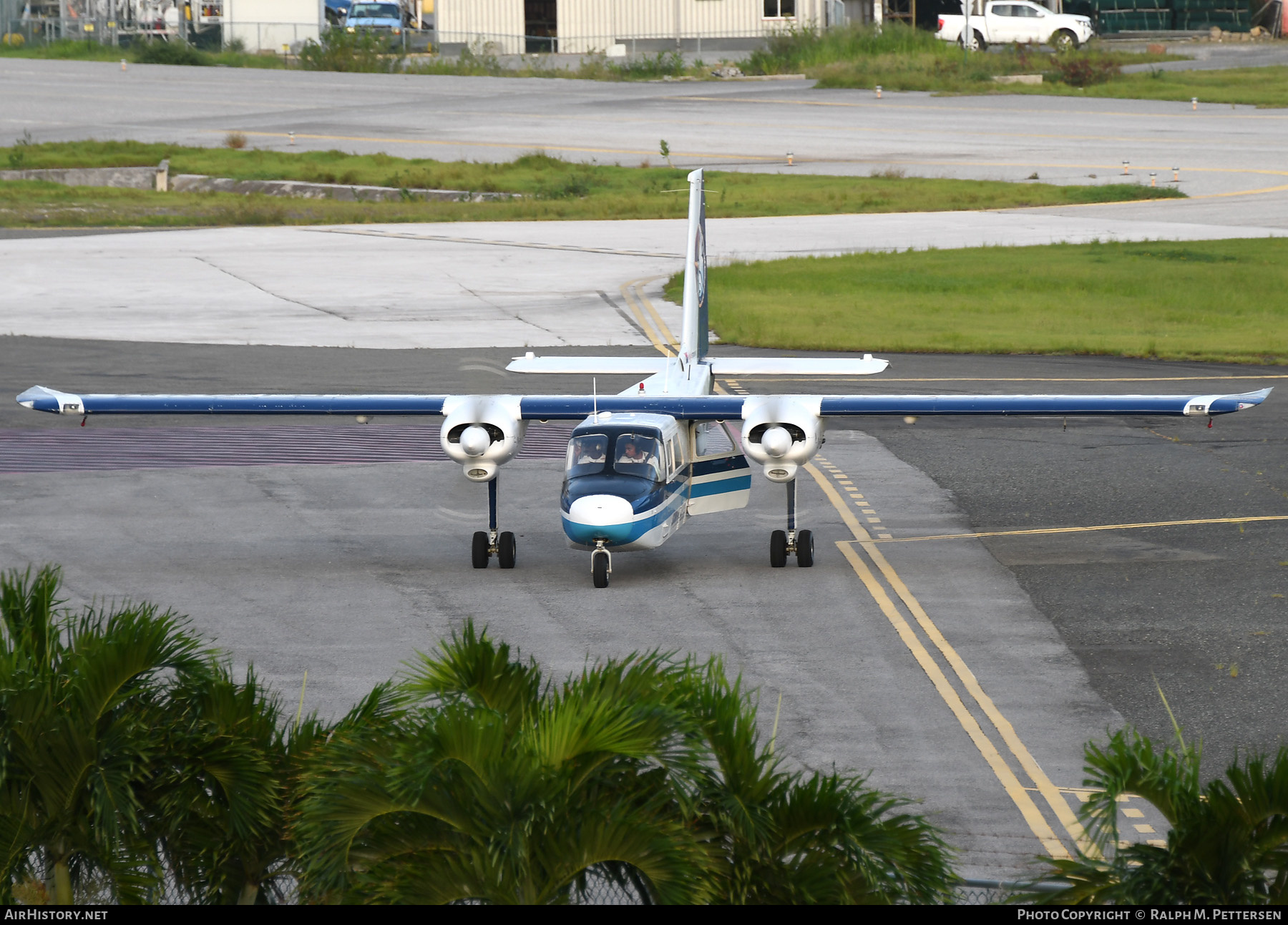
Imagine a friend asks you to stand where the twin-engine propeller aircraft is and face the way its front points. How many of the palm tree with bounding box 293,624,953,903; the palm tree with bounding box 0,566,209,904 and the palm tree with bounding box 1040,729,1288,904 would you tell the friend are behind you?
0

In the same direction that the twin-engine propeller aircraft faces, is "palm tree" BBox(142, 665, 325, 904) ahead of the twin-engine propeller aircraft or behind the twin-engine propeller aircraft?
ahead

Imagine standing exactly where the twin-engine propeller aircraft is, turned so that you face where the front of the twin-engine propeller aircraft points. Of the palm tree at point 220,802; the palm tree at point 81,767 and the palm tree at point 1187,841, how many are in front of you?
3

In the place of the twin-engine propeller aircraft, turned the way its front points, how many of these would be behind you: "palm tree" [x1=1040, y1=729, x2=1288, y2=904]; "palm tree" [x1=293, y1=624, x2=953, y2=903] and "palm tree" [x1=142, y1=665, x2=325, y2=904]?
0

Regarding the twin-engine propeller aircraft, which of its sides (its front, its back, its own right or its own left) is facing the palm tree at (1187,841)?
front

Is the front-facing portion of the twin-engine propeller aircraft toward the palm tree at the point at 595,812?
yes

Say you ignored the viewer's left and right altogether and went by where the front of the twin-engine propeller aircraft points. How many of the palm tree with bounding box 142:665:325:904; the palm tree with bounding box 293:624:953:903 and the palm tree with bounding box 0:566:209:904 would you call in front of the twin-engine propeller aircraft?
3

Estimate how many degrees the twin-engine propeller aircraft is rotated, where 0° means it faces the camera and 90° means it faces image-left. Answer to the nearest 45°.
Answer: approximately 0°

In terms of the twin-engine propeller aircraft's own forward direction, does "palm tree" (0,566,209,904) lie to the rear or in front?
in front
